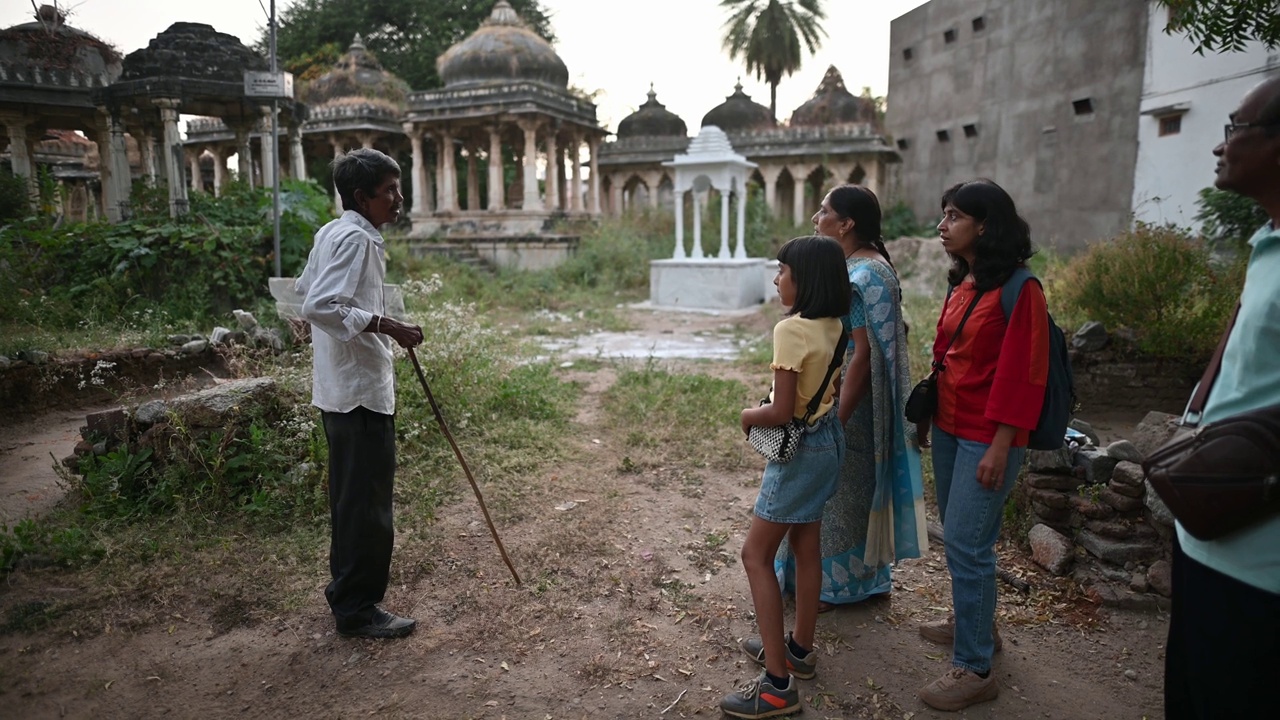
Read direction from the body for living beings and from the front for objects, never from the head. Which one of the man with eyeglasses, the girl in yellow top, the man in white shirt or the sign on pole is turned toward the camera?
the sign on pole

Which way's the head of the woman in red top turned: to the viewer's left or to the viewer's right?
to the viewer's left

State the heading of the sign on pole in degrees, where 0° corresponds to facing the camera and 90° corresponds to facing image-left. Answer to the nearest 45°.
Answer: approximately 0°

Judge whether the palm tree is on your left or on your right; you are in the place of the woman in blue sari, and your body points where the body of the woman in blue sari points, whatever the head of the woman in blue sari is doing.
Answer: on your right

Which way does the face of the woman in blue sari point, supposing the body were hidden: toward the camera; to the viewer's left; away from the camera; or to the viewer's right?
to the viewer's left

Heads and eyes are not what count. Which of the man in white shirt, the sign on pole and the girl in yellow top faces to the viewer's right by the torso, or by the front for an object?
the man in white shirt

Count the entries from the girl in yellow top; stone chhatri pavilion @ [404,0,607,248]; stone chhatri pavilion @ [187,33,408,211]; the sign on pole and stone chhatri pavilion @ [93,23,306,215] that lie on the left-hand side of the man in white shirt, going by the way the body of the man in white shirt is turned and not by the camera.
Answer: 4

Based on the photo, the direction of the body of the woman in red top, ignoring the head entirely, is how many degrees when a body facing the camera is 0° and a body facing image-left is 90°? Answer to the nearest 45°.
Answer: approximately 90°

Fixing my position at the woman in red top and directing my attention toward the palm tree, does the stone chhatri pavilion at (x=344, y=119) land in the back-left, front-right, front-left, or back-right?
front-left

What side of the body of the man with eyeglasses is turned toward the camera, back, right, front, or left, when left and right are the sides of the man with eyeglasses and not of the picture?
left

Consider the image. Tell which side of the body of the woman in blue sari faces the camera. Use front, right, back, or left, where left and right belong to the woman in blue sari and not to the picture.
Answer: left

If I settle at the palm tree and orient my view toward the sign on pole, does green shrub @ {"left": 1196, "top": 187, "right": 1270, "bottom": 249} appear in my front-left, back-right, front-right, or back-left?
front-left

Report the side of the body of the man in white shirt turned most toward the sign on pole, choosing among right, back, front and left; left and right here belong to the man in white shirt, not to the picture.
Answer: left

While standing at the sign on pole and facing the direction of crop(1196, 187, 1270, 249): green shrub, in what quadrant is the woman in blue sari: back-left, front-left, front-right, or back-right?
front-right

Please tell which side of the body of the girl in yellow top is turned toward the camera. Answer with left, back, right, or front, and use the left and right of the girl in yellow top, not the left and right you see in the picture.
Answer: left

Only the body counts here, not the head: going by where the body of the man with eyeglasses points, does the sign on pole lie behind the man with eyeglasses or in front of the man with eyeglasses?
in front

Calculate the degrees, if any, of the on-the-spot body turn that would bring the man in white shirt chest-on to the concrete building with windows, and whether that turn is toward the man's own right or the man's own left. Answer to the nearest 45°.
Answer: approximately 45° to the man's own left
